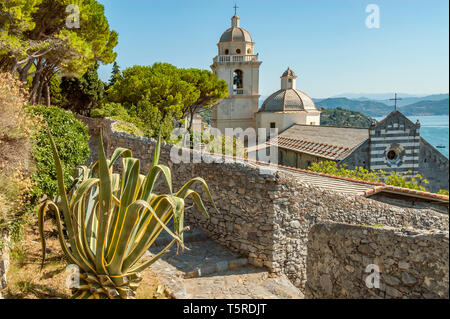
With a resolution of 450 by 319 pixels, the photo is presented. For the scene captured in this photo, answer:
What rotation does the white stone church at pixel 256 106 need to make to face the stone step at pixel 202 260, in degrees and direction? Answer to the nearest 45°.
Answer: approximately 45° to its right

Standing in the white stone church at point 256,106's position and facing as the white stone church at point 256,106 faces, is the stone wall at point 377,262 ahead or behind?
ahead

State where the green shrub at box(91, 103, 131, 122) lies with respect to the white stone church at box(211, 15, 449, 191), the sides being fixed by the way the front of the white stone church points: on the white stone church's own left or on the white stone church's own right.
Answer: on the white stone church's own right

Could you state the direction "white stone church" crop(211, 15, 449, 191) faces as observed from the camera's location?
facing the viewer and to the right of the viewer

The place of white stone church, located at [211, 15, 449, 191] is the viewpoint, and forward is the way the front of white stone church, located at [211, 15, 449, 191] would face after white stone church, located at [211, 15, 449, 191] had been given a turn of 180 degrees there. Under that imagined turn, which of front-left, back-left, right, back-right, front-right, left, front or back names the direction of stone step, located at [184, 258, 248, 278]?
back-left

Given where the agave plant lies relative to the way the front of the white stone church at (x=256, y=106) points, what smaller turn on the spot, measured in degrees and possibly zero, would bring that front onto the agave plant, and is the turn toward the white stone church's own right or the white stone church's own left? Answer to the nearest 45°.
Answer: approximately 45° to the white stone church's own right

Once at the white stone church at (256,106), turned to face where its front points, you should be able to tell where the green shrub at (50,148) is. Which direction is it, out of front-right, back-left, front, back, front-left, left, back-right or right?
front-right

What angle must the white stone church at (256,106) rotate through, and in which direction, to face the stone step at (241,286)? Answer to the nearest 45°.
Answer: approximately 45° to its right
